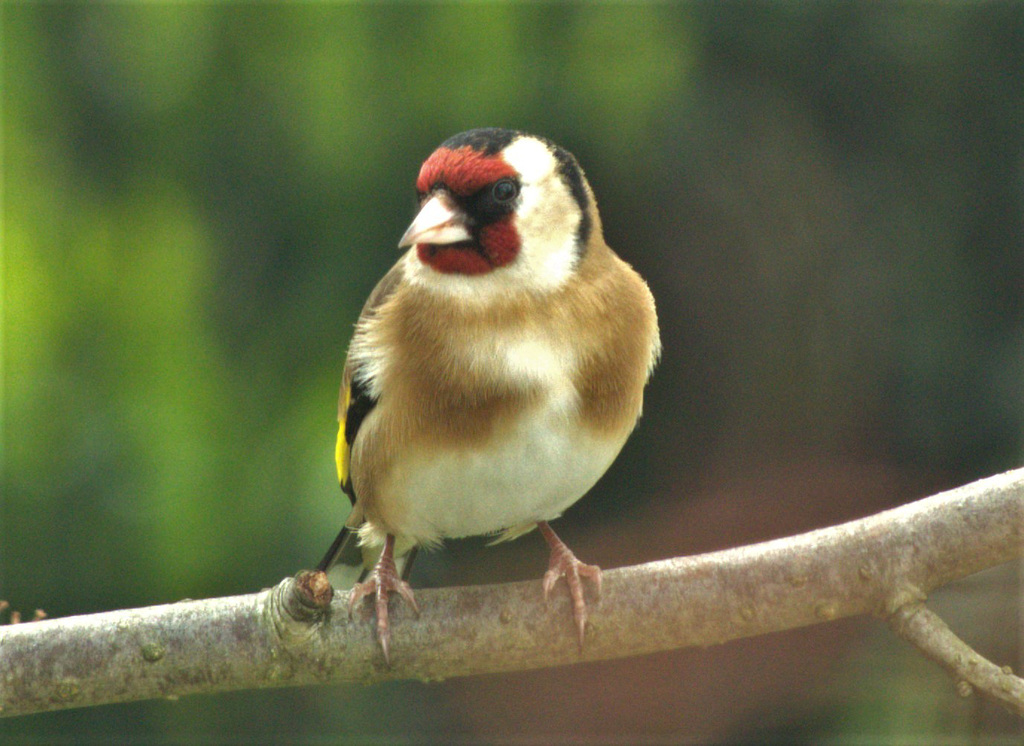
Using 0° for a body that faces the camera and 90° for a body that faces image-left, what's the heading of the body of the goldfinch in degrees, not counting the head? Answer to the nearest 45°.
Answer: approximately 0°
